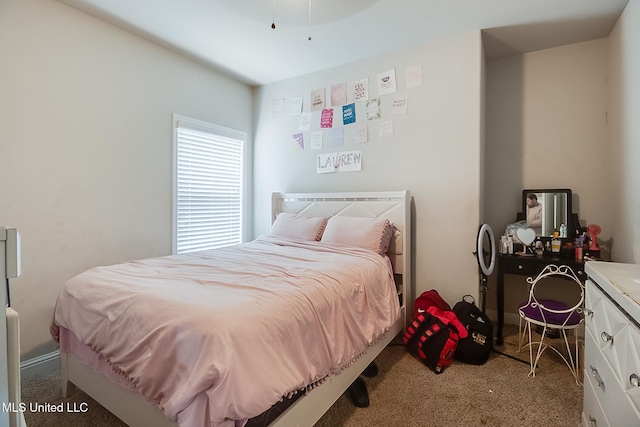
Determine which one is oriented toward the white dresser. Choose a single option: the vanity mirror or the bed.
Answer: the vanity mirror

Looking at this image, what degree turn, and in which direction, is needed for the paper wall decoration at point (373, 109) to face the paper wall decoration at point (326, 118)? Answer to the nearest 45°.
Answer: approximately 45° to its right

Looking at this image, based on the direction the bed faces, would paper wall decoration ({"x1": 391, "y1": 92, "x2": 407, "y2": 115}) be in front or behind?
behind

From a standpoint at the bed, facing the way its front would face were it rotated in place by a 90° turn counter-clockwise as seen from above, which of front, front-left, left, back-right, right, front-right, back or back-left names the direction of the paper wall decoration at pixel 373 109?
left

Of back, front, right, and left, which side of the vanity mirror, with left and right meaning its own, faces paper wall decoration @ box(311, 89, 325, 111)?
right
